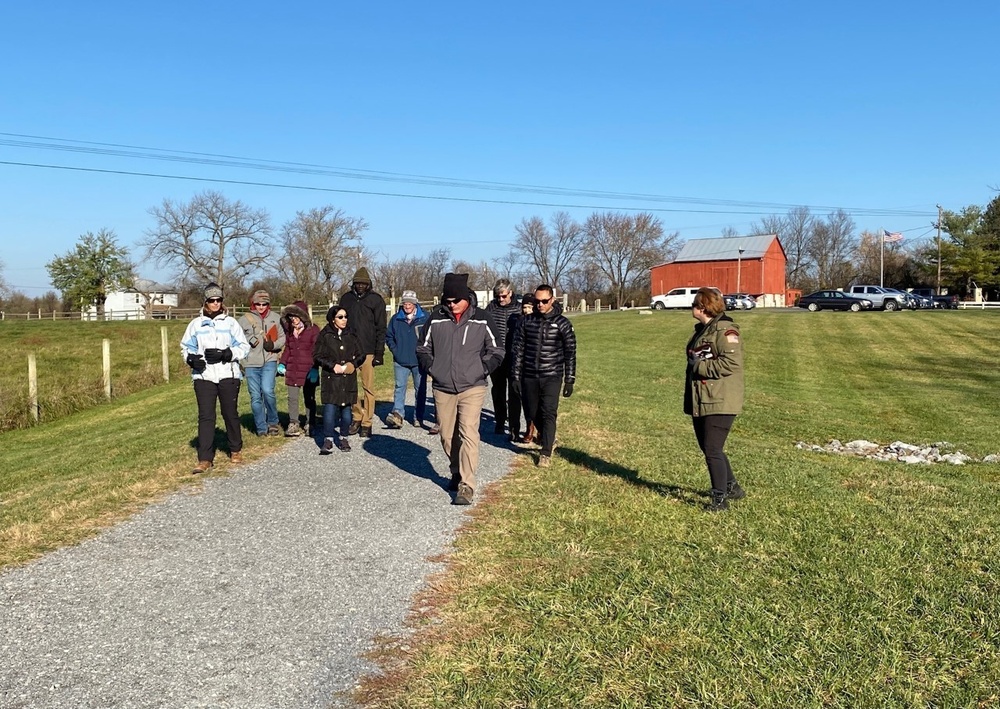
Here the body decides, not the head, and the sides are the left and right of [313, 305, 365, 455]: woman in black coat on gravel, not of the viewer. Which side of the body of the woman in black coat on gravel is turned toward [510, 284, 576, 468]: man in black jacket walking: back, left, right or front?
left

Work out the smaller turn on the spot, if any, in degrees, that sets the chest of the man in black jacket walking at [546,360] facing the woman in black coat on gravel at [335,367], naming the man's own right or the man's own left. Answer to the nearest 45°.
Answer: approximately 90° to the man's own right

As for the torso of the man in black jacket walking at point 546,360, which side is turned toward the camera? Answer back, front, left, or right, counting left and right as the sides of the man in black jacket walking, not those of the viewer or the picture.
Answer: front

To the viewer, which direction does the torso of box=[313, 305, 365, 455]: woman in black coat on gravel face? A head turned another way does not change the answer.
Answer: toward the camera

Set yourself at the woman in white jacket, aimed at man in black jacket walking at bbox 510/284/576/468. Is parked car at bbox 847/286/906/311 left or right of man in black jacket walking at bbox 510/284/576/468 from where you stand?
left

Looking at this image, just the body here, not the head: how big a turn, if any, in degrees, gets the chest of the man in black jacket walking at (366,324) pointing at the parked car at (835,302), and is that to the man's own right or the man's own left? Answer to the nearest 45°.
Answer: approximately 135° to the man's own left

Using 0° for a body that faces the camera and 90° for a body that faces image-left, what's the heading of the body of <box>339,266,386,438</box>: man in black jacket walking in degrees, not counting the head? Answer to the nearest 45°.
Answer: approximately 0°

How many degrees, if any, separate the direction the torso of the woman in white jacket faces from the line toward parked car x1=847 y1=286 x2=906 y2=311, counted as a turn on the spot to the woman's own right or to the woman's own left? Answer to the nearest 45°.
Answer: approximately 135° to the woman's own left

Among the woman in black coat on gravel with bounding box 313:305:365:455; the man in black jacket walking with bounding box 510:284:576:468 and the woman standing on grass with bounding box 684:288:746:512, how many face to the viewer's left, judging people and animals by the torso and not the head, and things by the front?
1
